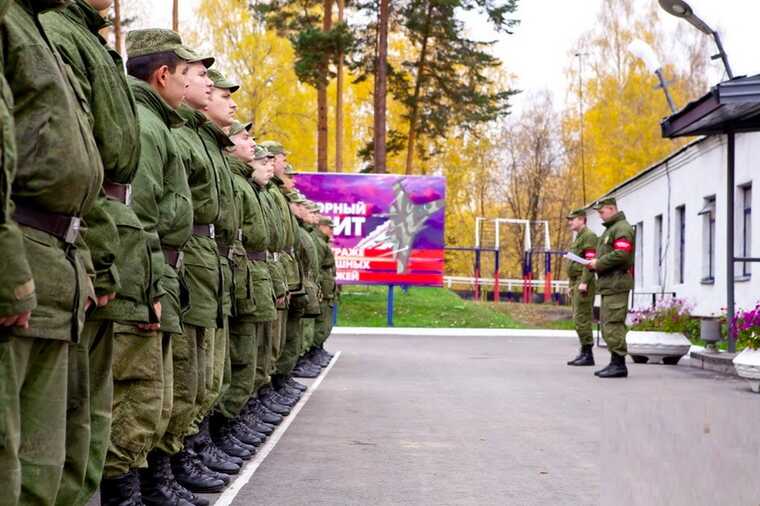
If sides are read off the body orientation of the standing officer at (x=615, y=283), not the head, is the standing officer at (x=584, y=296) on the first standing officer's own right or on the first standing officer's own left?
on the first standing officer's own right

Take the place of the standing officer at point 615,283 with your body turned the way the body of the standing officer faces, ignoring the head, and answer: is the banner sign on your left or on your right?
on your right

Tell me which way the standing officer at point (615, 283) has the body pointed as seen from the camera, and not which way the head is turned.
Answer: to the viewer's left

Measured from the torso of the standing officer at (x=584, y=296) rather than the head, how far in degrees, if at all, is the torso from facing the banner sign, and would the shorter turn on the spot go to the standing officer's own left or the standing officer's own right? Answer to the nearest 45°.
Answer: approximately 45° to the standing officer's own right

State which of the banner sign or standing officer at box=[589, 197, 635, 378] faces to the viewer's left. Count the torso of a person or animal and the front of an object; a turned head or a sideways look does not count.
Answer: the standing officer

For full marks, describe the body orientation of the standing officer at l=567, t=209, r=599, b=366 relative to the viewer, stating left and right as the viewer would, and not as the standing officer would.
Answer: facing to the left of the viewer
